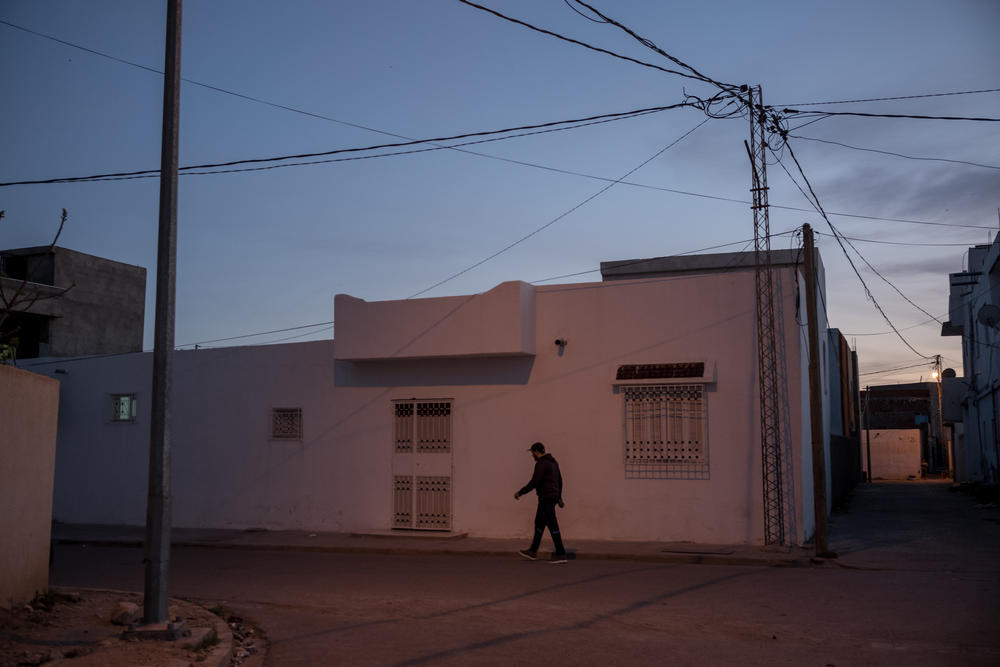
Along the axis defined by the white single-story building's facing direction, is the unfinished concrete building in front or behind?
behind

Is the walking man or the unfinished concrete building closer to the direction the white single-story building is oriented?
the walking man

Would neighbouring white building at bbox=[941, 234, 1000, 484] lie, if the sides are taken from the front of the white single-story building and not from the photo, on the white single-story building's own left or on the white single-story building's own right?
on the white single-story building's own left

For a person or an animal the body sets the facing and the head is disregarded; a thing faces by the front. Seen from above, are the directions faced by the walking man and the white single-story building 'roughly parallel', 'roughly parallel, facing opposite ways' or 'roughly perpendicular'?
roughly perpendicular

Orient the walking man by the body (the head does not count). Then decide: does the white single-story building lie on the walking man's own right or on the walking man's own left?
on the walking man's own right

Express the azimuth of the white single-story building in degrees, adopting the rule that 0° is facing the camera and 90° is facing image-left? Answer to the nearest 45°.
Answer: approximately 0°

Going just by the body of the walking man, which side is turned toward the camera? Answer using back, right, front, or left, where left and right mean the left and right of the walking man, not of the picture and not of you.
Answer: left
